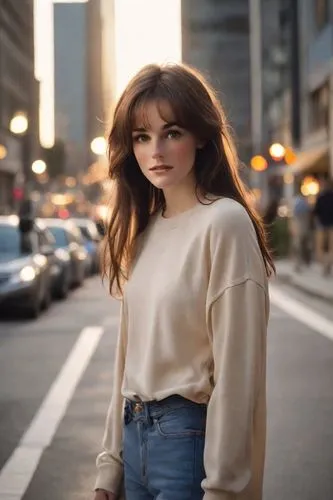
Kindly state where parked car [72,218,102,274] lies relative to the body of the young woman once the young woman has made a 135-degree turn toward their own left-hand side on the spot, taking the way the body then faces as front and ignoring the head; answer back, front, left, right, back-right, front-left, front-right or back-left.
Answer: left

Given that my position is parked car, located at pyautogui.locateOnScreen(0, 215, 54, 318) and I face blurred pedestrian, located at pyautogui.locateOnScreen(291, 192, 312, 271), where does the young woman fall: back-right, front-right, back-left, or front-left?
back-right

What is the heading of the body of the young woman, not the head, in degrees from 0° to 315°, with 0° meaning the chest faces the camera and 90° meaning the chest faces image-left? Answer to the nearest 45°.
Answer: approximately 45°

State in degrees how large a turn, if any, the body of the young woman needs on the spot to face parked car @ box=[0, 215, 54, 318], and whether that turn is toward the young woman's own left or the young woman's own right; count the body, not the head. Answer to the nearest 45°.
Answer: approximately 135° to the young woman's own right

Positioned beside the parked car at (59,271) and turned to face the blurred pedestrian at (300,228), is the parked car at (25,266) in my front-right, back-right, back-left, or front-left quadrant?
back-right

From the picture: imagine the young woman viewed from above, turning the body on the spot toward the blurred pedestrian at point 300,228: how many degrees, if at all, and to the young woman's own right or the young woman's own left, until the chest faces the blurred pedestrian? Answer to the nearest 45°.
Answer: approximately 135° to the young woman's own right

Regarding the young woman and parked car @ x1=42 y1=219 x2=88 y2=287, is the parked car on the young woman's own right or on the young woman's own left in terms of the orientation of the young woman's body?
on the young woman's own right

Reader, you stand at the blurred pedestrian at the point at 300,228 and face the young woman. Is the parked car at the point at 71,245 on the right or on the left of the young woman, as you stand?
right

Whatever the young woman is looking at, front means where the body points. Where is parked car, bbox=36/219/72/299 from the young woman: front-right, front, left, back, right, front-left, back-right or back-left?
back-right
